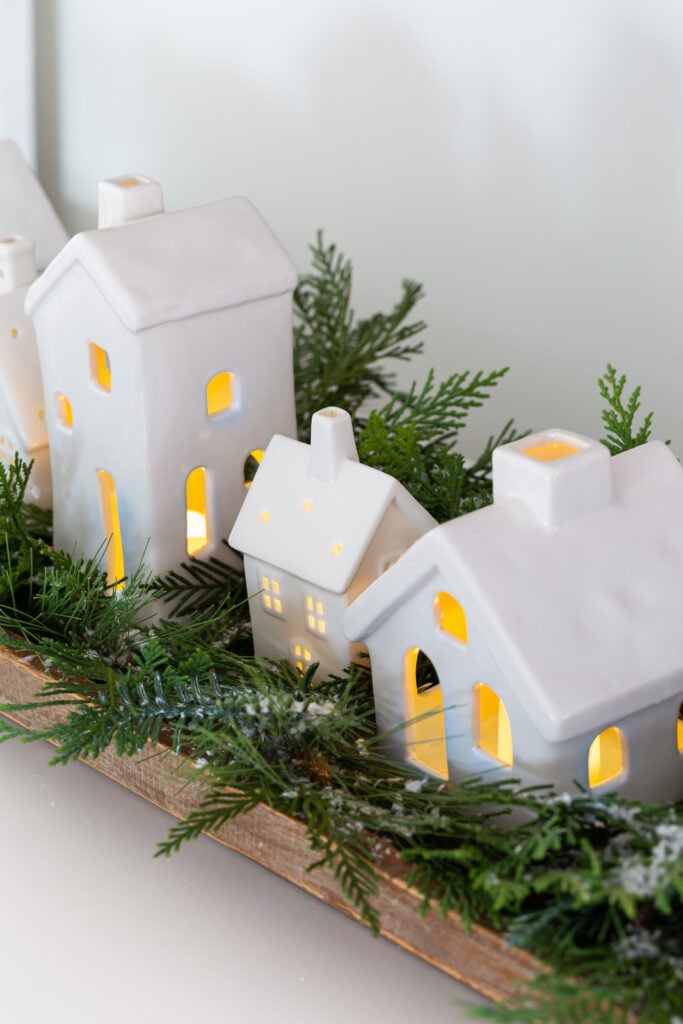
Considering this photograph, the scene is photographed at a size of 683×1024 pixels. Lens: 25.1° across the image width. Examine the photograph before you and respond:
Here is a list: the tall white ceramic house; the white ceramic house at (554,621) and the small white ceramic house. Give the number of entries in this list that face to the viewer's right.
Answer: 0

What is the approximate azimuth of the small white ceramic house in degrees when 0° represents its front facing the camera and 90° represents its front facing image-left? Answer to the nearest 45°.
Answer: approximately 45°

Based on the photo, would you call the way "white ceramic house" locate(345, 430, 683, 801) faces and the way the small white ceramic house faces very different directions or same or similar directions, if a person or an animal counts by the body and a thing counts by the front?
same or similar directions

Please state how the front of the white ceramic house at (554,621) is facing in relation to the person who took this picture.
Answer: facing the viewer and to the left of the viewer

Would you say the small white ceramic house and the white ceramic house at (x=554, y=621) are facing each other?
no

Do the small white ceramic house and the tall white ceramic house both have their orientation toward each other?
no

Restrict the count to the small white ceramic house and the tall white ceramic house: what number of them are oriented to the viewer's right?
0
